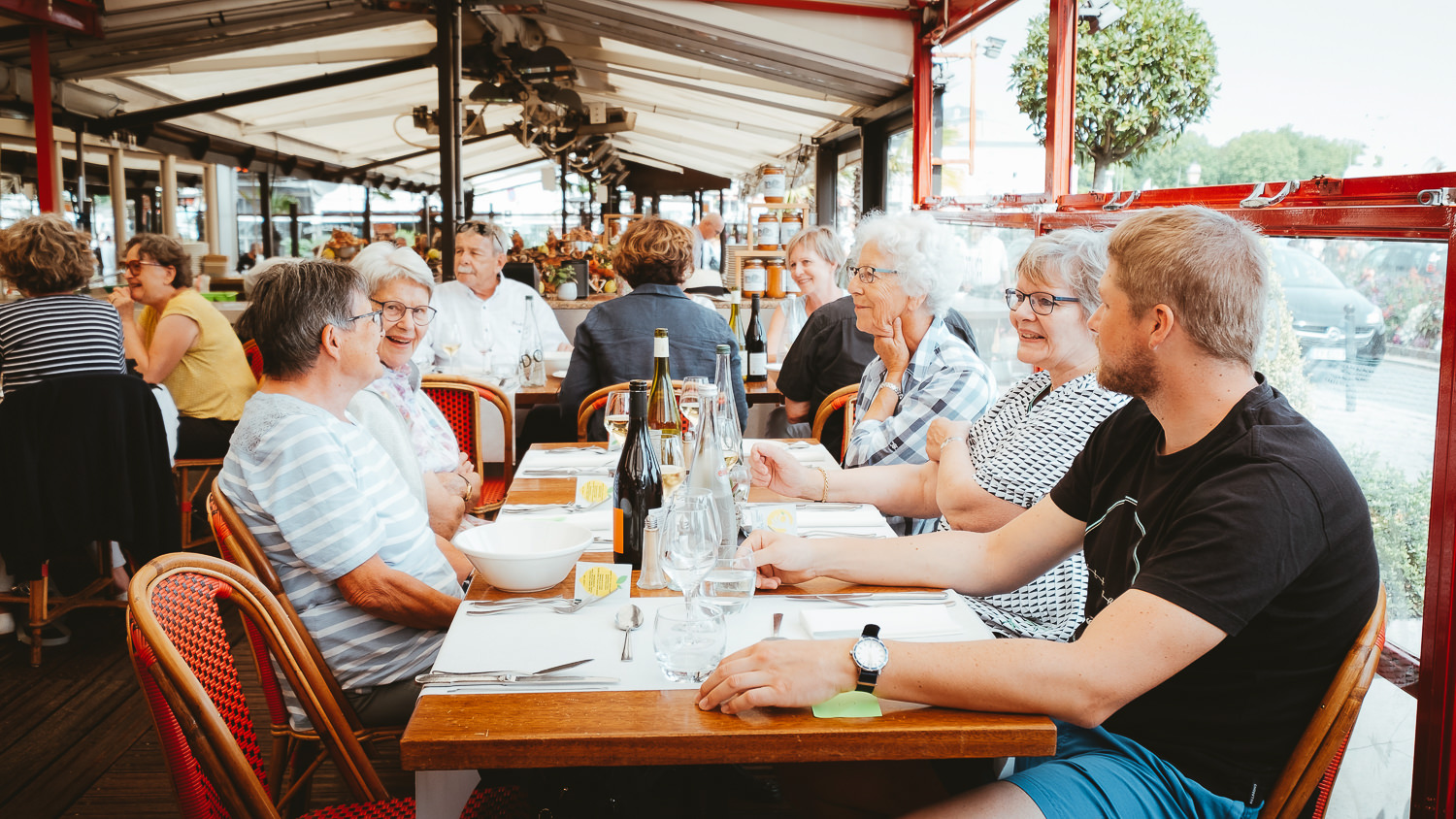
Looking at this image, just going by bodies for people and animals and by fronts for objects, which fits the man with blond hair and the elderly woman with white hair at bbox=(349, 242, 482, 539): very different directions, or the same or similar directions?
very different directions

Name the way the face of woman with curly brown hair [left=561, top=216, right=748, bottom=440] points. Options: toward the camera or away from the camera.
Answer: away from the camera

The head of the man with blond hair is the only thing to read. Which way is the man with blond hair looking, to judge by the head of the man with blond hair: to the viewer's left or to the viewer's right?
to the viewer's left

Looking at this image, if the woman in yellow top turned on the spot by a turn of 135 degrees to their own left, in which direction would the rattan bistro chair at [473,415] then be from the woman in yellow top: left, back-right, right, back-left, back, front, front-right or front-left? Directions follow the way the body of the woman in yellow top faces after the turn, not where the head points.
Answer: front

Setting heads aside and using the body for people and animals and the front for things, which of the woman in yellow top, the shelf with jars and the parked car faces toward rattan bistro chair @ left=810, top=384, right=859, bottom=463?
the shelf with jars

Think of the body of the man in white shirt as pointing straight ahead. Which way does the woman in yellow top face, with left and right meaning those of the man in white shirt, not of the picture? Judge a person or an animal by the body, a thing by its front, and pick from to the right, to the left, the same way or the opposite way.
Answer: to the right

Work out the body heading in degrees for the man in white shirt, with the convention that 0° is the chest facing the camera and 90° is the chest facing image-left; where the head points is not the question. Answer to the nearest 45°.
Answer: approximately 0°

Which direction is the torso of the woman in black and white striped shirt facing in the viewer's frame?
away from the camera

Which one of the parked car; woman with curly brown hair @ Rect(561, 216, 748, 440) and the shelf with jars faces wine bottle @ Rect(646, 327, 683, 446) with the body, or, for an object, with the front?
the shelf with jars

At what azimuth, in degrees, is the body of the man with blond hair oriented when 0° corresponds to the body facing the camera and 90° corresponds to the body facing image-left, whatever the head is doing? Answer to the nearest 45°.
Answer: approximately 90°

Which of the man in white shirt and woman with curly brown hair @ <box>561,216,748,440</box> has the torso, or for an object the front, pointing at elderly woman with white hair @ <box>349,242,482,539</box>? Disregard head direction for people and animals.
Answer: the man in white shirt

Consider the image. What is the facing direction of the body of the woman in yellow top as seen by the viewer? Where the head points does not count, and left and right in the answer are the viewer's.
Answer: facing to the left of the viewer

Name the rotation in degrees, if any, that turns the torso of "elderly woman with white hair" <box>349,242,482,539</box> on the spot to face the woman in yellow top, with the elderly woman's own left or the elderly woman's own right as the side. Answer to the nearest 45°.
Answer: approximately 180°

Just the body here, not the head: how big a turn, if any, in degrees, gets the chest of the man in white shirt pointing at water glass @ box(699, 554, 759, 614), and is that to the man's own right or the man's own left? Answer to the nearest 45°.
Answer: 0° — they already face it
